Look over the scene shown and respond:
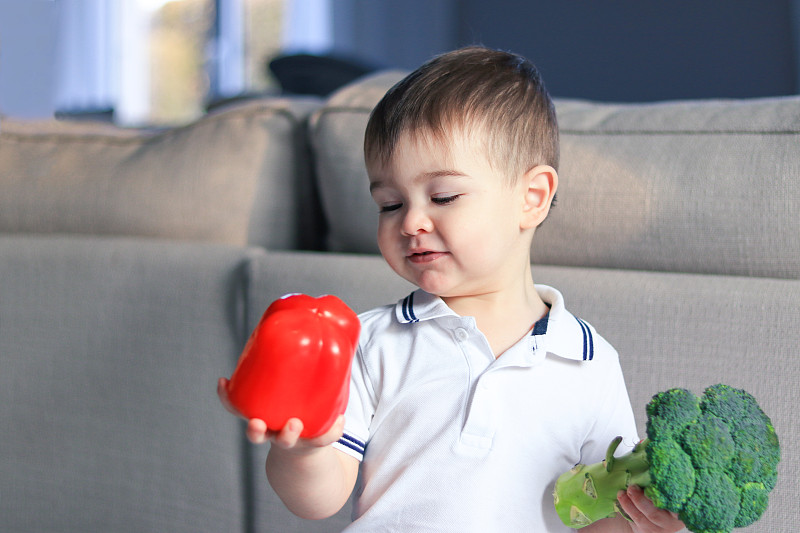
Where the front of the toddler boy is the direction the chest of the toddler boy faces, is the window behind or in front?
behind

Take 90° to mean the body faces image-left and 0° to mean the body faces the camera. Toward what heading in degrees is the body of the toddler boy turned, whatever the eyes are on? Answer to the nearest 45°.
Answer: approximately 0°
